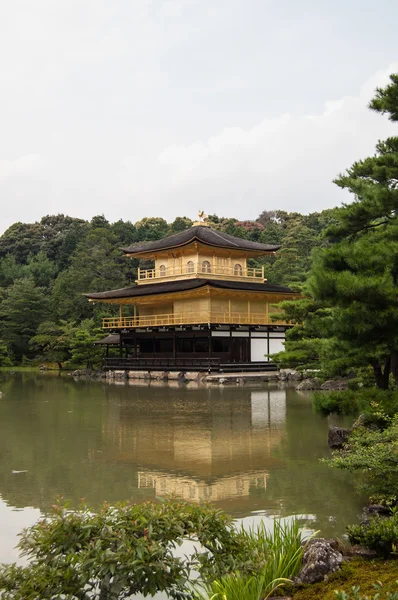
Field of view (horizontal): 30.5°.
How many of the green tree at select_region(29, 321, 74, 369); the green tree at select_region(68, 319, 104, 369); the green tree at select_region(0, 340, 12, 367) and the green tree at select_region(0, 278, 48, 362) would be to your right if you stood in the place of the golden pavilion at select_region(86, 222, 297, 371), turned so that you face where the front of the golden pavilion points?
4

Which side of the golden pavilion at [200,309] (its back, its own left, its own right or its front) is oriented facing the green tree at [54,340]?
right

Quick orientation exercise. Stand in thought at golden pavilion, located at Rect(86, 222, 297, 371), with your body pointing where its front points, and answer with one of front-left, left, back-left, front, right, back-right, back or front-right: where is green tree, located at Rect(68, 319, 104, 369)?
right

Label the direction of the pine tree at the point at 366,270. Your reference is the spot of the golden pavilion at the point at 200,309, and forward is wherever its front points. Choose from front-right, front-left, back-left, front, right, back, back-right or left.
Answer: front-left

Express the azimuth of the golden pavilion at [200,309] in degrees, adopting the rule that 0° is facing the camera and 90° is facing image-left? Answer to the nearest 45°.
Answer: approximately 45°

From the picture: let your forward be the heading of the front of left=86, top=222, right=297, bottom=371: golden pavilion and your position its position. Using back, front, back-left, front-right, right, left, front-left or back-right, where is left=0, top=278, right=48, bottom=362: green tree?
right

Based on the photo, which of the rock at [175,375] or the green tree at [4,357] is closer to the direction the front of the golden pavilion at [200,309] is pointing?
the rock

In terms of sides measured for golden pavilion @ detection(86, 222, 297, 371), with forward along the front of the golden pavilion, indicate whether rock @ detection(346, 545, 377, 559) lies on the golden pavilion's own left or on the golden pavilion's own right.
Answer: on the golden pavilion's own left

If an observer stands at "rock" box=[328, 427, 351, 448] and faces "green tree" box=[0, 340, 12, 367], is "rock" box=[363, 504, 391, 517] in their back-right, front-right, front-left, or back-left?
back-left

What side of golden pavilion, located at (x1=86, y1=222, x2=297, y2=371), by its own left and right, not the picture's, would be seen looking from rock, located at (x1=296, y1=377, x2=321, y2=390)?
left

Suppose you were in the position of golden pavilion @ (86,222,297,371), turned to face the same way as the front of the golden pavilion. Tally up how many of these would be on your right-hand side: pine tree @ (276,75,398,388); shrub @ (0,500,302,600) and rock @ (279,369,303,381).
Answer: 0

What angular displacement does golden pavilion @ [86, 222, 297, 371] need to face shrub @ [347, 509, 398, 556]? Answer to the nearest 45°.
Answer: approximately 45° to its left

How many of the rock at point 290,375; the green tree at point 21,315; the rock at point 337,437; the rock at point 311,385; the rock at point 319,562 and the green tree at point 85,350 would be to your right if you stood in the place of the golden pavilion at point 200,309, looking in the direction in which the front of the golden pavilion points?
2

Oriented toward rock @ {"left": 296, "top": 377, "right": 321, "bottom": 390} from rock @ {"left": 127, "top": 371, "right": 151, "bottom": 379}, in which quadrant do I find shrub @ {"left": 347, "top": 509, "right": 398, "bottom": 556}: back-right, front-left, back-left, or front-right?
front-right

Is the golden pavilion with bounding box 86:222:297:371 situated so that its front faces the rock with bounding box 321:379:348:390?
no

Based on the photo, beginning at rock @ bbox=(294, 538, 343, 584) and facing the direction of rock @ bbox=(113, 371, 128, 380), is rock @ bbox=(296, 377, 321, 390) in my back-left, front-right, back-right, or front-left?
front-right

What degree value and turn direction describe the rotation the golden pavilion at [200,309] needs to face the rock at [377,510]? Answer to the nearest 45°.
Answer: approximately 45° to its left
